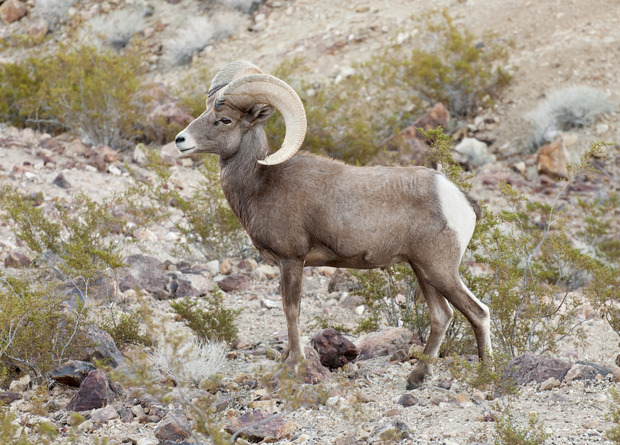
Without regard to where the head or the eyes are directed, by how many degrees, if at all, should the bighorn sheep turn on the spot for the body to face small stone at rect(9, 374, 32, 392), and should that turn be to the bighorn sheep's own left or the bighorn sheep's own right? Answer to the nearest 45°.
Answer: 0° — it already faces it

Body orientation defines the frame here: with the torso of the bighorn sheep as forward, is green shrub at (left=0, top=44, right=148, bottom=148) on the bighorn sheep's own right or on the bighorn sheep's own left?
on the bighorn sheep's own right

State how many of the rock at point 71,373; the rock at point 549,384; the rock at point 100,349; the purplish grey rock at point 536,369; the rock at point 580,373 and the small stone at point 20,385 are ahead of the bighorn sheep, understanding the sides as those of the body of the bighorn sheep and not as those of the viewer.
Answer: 3

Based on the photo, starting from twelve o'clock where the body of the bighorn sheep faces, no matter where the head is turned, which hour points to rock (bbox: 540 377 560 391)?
The rock is roughly at 7 o'clock from the bighorn sheep.

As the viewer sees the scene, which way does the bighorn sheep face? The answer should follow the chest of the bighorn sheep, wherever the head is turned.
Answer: to the viewer's left

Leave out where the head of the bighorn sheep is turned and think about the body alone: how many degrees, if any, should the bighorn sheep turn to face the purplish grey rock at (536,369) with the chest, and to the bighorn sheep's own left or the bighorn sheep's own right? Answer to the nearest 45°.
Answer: approximately 180°

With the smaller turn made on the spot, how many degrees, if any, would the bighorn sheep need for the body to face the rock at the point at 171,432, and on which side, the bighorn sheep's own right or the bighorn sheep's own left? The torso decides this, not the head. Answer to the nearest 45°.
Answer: approximately 45° to the bighorn sheep's own left

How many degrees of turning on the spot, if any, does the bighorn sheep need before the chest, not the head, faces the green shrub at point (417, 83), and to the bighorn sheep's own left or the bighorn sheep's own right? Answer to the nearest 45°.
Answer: approximately 90° to the bighorn sheep's own right

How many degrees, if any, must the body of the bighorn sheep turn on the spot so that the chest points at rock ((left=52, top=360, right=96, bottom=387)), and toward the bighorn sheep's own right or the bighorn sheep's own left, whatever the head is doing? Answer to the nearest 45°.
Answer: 0° — it already faces it

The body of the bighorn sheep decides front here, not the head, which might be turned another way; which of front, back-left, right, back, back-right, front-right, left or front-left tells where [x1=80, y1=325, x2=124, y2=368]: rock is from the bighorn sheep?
front

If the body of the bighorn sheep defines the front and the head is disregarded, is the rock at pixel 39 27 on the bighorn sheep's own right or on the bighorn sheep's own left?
on the bighorn sheep's own right

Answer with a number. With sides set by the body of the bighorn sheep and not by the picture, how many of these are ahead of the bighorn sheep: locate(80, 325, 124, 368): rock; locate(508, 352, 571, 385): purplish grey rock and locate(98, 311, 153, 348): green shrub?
2
